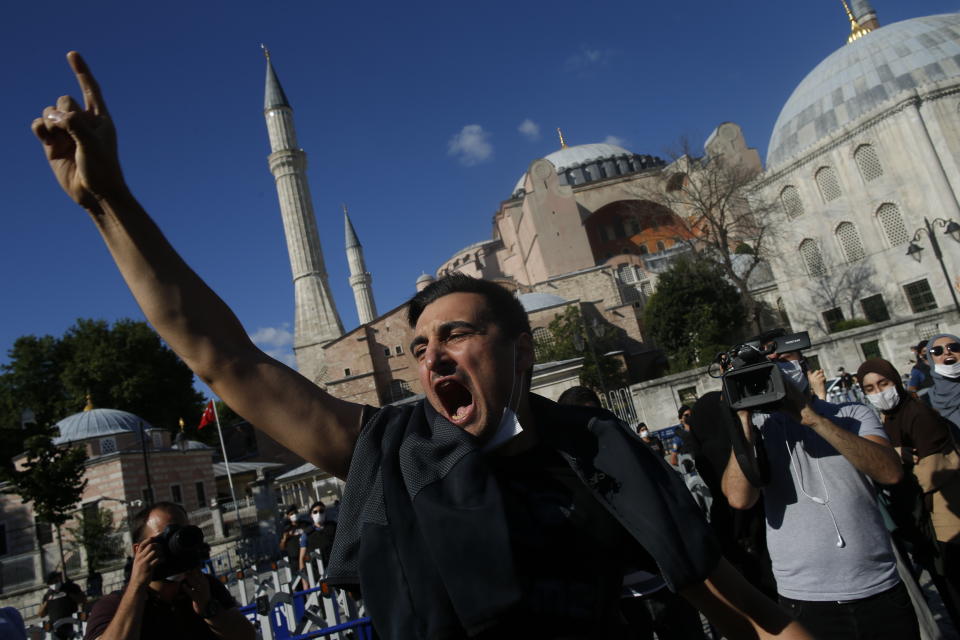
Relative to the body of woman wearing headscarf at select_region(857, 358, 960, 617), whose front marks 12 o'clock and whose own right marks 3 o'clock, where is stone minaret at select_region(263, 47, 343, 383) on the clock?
The stone minaret is roughly at 3 o'clock from the woman wearing headscarf.

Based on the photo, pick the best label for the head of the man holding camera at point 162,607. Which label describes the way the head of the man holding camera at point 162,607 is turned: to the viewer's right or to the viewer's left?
to the viewer's right

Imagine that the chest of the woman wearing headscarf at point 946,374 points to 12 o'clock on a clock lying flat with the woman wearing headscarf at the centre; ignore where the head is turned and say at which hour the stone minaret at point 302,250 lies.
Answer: The stone minaret is roughly at 4 o'clock from the woman wearing headscarf.

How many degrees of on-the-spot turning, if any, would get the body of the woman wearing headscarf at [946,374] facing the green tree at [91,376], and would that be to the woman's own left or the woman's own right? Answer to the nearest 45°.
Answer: approximately 90° to the woman's own right

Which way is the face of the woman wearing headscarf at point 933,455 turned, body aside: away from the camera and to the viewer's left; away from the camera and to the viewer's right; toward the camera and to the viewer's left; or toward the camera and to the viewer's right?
toward the camera and to the viewer's left

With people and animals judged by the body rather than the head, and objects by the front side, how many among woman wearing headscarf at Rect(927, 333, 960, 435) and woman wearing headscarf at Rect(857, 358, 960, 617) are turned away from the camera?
0

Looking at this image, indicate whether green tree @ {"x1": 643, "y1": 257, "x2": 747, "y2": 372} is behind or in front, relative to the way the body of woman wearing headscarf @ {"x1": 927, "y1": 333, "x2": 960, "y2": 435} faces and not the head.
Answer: behind

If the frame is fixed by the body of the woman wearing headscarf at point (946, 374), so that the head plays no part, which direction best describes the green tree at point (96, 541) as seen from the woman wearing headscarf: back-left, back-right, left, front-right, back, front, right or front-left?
right

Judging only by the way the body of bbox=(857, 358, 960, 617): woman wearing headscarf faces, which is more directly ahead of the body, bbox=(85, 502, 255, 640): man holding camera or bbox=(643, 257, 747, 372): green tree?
the man holding camera

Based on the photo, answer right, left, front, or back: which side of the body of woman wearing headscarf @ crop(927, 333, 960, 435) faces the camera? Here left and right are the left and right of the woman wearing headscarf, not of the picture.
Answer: front

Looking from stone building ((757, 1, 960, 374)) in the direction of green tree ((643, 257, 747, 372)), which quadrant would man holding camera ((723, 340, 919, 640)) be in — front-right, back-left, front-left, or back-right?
front-left

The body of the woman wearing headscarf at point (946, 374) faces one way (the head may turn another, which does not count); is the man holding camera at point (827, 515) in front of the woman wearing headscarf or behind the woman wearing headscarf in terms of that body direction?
in front

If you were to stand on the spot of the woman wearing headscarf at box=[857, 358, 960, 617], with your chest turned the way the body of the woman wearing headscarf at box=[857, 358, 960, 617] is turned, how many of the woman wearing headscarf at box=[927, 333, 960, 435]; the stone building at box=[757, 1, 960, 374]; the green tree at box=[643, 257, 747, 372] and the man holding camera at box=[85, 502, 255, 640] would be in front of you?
1

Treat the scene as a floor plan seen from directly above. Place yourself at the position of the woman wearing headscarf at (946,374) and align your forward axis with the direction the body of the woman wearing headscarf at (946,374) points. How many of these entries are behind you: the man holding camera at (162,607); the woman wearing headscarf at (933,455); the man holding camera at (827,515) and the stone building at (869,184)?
1

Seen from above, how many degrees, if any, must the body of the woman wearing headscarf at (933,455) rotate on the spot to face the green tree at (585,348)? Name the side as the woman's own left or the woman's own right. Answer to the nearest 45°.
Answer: approximately 90° to the woman's own right

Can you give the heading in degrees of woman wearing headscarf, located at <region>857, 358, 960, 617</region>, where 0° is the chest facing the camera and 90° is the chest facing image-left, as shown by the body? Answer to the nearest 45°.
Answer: approximately 45°

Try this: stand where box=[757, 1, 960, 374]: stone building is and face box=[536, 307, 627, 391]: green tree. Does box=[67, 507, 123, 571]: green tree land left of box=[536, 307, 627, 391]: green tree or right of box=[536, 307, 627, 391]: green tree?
left
